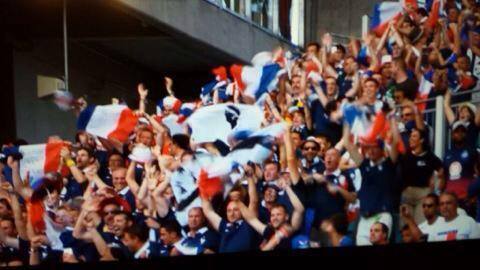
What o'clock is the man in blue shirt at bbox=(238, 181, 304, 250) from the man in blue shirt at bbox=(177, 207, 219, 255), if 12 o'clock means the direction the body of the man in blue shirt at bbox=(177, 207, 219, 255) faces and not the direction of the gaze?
the man in blue shirt at bbox=(238, 181, 304, 250) is roughly at 8 o'clock from the man in blue shirt at bbox=(177, 207, 219, 255).

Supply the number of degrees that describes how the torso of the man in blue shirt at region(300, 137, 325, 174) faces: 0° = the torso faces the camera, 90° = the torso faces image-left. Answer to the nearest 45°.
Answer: approximately 45°

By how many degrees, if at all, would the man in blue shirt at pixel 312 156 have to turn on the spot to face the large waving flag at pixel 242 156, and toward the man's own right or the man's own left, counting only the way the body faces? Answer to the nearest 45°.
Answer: approximately 45° to the man's own right

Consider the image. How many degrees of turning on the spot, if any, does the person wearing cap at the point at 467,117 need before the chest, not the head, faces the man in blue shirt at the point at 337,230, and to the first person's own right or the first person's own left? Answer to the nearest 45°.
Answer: approximately 45° to the first person's own right

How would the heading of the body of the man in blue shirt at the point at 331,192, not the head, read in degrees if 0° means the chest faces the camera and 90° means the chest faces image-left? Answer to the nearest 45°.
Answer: approximately 45°

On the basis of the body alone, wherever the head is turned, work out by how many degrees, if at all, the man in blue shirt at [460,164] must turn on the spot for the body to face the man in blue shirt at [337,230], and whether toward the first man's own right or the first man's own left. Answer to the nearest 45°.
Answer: approximately 45° to the first man's own right
